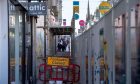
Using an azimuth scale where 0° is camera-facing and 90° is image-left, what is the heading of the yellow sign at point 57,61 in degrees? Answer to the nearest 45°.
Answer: approximately 0°
